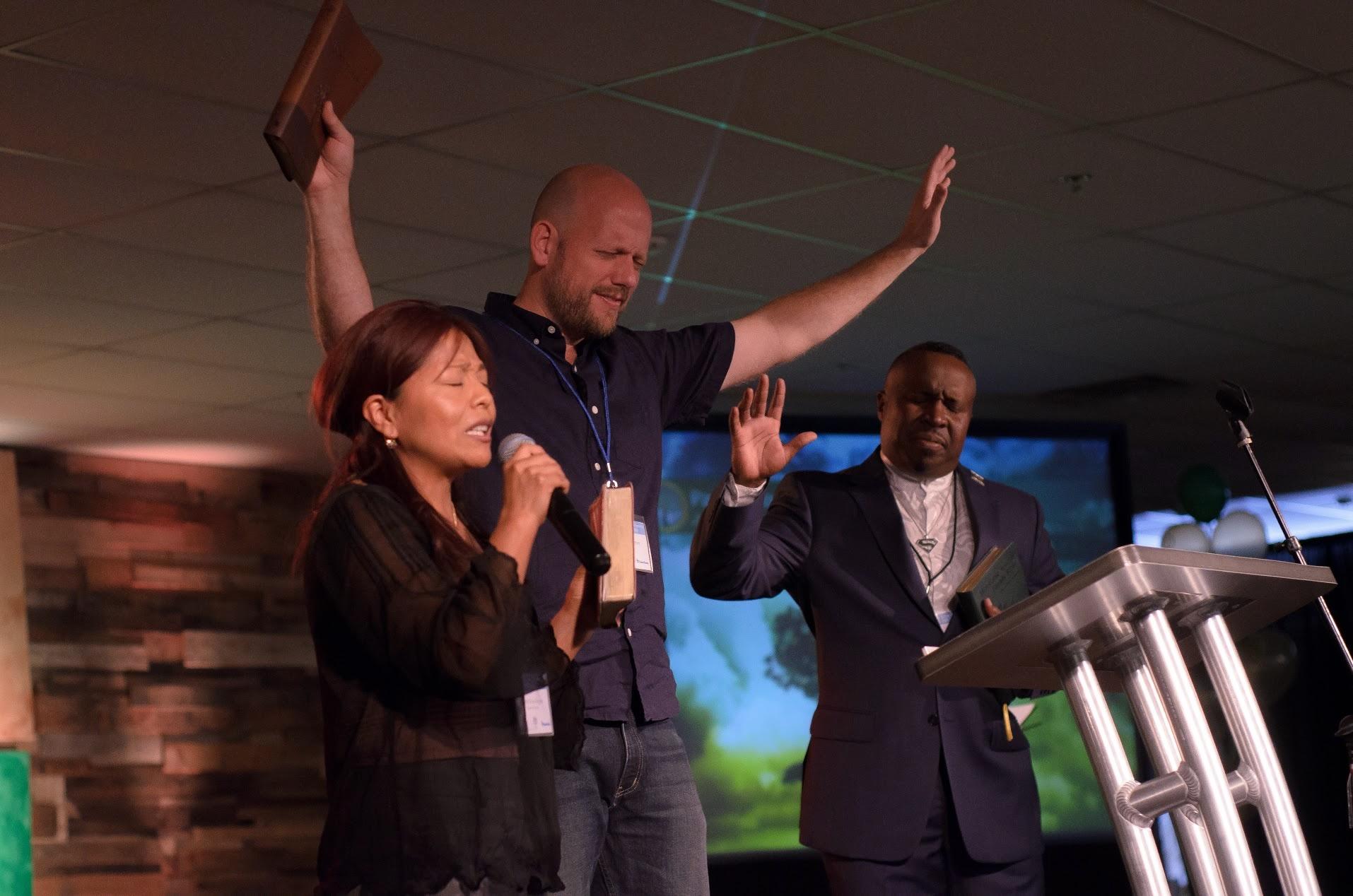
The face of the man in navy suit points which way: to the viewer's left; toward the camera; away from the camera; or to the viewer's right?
toward the camera

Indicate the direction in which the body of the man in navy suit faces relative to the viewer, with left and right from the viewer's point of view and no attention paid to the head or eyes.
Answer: facing the viewer

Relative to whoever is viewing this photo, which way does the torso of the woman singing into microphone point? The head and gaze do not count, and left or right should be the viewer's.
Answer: facing to the right of the viewer

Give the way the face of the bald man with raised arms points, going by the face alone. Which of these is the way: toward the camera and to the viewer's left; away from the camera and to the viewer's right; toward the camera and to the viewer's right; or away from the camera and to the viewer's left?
toward the camera and to the viewer's right

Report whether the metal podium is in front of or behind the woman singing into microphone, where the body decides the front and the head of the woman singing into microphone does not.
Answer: in front

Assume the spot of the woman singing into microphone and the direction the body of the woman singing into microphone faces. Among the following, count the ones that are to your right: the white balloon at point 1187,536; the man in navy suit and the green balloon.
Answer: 0

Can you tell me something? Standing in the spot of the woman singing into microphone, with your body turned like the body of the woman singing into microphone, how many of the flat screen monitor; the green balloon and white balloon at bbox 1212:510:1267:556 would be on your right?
0

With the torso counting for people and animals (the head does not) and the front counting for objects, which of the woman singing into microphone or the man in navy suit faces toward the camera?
the man in navy suit

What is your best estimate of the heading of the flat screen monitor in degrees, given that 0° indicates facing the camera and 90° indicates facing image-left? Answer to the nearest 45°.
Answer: approximately 0°

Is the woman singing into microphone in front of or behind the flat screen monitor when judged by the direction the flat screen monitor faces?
in front

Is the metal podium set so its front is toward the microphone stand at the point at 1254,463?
no

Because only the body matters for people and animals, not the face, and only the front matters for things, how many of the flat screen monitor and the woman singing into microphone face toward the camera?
1

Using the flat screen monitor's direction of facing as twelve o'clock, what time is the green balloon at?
The green balloon is roughly at 8 o'clock from the flat screen monitor.

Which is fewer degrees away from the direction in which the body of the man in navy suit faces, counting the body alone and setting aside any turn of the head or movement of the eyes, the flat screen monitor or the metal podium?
the metal podium

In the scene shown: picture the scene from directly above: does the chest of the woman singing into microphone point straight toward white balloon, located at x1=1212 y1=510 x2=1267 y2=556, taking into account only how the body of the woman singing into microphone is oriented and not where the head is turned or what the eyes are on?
no
